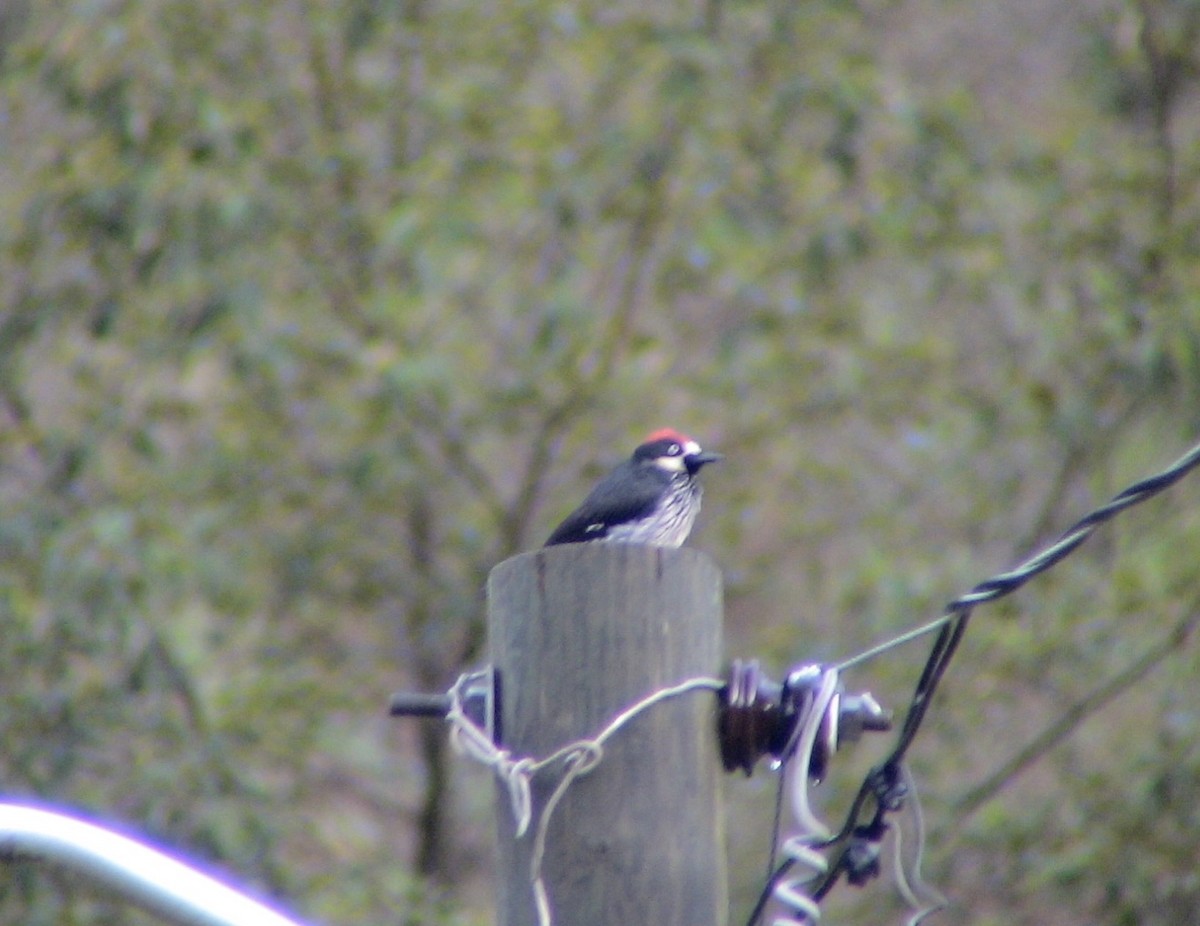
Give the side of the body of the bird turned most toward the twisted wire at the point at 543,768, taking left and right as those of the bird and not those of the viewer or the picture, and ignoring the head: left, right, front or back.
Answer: right

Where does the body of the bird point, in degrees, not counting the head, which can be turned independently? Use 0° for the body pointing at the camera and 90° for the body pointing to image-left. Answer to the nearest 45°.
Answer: approximately 270°

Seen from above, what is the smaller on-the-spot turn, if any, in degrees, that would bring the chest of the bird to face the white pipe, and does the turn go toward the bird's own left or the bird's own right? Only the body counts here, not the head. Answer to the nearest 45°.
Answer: approximately 90° to the bird's own right

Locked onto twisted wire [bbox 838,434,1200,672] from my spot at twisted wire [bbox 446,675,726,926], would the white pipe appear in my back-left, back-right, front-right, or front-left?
back-right
